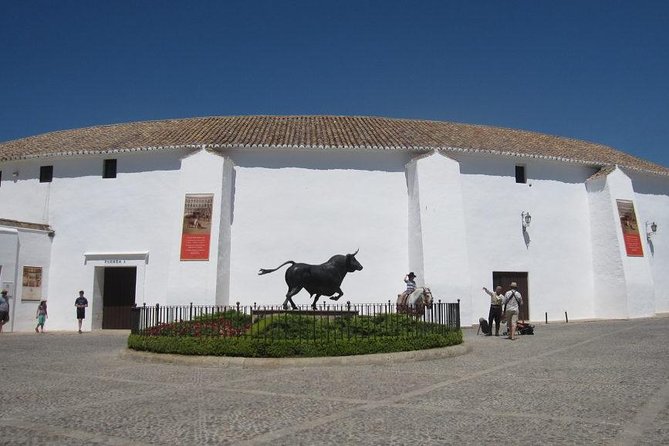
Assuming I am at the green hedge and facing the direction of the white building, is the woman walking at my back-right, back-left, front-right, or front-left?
front-left

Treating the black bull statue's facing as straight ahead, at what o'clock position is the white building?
The white building is roughly at 9 o'clock from the black bull statue.

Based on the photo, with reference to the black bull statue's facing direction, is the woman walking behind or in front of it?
behind

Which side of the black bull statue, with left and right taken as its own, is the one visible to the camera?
right

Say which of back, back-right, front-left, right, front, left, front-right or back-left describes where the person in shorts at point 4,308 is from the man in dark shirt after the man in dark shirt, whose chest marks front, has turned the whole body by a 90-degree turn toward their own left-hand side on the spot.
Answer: back

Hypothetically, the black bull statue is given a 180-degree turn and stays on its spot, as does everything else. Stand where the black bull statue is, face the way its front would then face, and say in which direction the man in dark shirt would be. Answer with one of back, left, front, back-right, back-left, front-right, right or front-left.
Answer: front-right

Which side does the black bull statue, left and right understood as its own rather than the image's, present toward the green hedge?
right

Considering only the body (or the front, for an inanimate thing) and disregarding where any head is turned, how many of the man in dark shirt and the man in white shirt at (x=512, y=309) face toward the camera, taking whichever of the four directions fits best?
1

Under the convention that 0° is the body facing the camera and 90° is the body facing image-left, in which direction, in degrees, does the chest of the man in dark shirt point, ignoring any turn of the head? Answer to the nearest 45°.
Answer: approximately 0°
